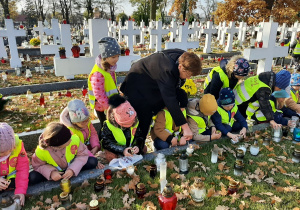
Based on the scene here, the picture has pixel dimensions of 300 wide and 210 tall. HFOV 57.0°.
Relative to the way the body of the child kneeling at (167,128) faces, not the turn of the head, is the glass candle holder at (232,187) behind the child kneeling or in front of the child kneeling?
in front

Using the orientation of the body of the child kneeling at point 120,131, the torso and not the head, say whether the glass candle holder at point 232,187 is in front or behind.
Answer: in front

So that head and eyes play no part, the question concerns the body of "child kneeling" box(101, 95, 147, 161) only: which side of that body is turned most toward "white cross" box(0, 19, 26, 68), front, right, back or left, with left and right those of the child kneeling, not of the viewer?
back

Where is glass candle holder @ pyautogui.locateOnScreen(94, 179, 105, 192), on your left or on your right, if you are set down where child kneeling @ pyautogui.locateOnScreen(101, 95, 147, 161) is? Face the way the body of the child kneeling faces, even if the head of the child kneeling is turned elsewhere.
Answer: on your right

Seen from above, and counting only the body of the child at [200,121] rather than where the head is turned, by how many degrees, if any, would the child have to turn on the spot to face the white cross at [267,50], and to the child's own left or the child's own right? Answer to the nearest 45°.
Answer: approximately 90° to the child's own left

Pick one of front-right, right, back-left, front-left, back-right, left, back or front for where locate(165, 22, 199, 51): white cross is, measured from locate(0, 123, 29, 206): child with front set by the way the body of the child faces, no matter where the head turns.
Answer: back-left

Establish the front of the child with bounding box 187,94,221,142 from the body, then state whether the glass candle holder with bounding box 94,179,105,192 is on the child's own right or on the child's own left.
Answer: on the child's own right

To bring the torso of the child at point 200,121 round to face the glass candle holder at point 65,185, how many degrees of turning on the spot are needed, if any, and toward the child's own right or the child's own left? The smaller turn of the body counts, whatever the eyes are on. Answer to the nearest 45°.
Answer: approximately 90° to the child's own right

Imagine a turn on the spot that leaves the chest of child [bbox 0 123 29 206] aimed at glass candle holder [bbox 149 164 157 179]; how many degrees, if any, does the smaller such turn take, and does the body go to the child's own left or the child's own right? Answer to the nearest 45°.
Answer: approximately 90° to the child's own left

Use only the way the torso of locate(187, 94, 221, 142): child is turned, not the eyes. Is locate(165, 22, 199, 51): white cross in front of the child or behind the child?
behind
